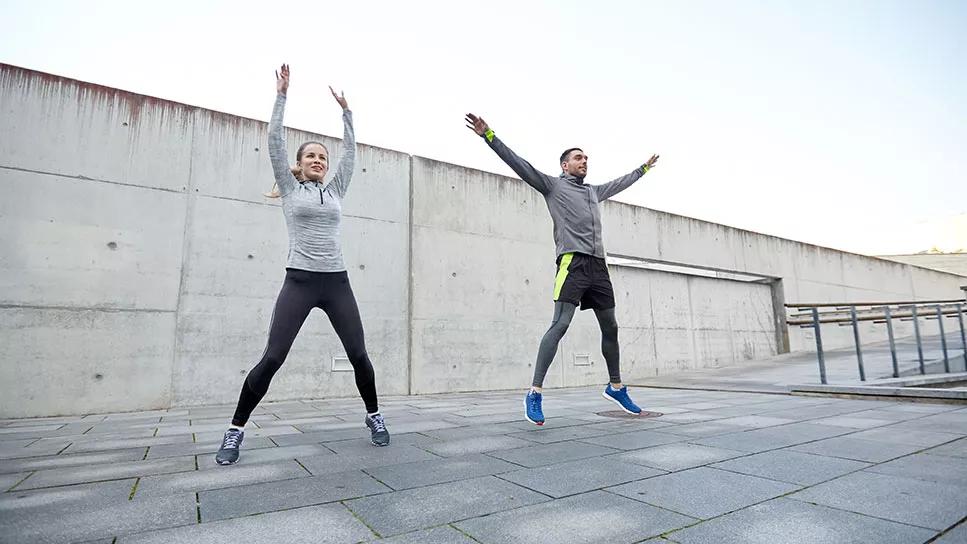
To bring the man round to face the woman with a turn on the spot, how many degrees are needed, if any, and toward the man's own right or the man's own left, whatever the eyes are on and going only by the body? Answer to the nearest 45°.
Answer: approximately 90° to the man's own right

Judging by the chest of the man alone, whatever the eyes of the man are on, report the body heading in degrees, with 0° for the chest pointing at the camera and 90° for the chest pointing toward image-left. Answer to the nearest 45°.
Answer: approximately 315°
